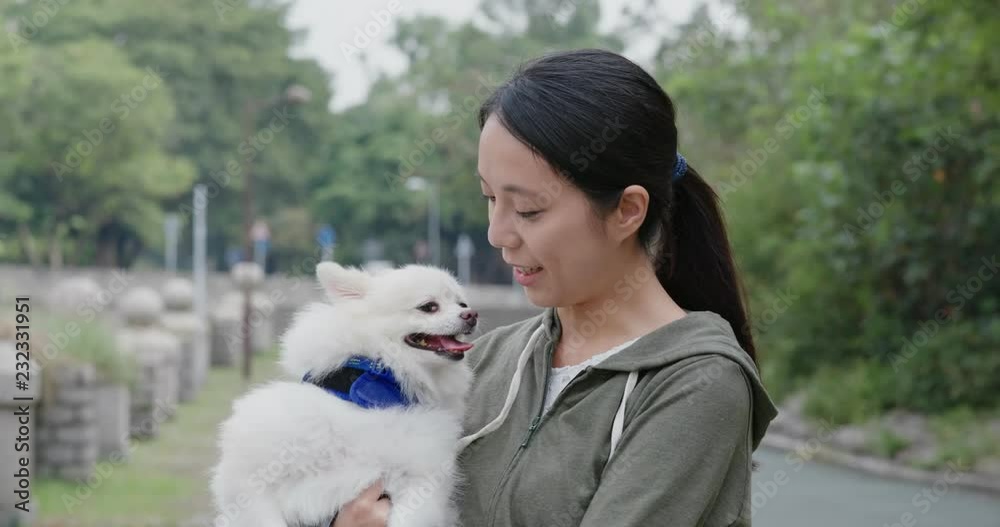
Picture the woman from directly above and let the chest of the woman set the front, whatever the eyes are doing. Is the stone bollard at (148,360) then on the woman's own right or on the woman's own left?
on the woman's own right

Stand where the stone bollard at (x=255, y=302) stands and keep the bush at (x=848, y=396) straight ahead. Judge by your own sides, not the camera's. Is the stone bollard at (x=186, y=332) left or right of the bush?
right

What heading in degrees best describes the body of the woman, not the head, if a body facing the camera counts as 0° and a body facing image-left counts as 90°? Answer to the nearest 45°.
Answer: approximately 45°

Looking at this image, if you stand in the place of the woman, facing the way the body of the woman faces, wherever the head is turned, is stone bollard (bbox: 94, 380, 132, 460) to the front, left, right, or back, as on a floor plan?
right
